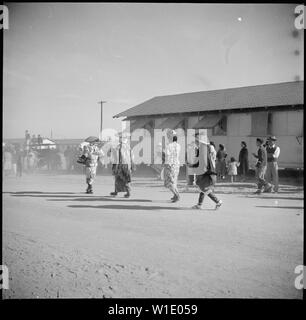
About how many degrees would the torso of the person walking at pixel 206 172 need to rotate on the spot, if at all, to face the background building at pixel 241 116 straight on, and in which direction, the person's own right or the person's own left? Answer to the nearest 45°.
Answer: approximately 90° to the person's own right

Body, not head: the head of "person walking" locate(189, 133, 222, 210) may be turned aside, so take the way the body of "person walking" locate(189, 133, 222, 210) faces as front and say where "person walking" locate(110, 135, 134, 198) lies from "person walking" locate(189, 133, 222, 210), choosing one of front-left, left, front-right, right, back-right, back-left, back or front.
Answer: front-right

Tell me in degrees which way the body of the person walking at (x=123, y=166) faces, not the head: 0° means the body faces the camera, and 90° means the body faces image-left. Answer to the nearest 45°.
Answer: approximately 45°

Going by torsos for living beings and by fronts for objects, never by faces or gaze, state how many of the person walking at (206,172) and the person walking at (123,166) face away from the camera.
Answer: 0

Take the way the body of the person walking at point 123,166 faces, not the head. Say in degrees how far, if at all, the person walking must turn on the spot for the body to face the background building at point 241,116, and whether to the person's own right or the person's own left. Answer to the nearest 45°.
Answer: approximately 180°

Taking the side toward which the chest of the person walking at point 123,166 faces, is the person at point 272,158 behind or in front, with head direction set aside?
behind

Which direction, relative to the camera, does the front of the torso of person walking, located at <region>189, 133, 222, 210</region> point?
to the viewer's left
